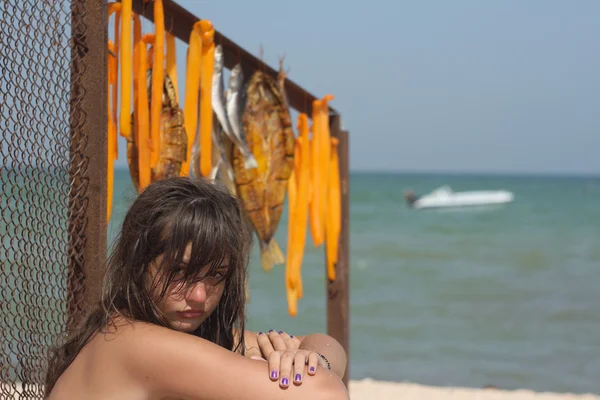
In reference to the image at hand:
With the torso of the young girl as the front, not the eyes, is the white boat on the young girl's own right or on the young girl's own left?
on the young girl's own left

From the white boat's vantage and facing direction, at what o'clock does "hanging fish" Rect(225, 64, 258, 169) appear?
The hanging fish is roughly at 3 o'clock from the white boat.

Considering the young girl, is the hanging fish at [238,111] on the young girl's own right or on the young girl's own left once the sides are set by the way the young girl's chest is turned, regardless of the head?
on the young girl's own left

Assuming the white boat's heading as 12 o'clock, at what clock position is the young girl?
The young girl is roughly at 3 o'clock from the white boat.

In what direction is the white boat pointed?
to the viewer's right

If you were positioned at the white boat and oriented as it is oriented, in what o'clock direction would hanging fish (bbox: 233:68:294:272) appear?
The hanging fish is roughly at 3 o'clock from the white boat.

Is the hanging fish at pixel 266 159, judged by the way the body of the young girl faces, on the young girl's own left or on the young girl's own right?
on the young girl's own left

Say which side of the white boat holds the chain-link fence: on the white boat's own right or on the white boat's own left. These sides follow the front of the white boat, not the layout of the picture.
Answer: on the white boat's own right
